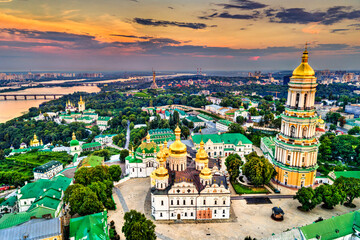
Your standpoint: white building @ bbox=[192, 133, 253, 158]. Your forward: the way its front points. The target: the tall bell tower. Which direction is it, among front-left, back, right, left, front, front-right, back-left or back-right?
front-left

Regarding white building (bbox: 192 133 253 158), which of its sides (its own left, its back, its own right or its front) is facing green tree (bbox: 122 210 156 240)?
front

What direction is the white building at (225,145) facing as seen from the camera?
toward the camera

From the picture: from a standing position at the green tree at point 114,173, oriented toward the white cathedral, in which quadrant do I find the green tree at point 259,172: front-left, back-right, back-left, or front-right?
front-left

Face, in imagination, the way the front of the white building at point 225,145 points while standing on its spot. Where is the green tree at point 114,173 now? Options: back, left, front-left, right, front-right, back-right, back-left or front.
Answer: front-right

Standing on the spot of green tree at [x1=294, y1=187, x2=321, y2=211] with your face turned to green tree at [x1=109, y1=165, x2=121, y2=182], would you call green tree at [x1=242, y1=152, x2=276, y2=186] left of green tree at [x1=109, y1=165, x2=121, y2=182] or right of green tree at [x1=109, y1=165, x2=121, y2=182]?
right

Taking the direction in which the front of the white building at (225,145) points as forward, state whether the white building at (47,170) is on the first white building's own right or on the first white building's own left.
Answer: on the first white building's own right

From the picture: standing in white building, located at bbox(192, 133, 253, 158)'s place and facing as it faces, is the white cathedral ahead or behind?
ahead

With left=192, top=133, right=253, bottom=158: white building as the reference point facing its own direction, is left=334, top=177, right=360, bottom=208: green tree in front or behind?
in front

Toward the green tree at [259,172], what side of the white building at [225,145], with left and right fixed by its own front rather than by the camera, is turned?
front
